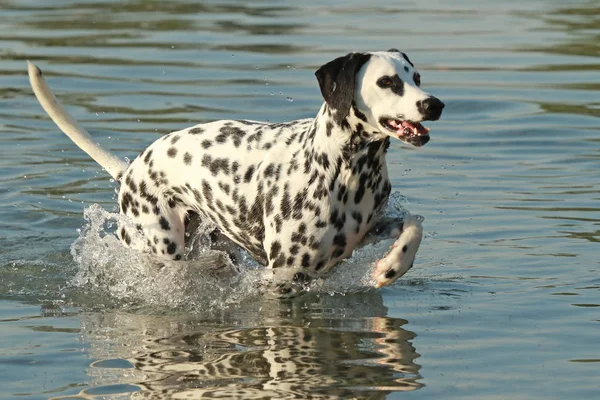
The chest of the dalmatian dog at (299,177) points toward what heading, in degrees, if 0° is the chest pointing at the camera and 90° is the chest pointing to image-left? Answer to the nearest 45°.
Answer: approximately 315°
